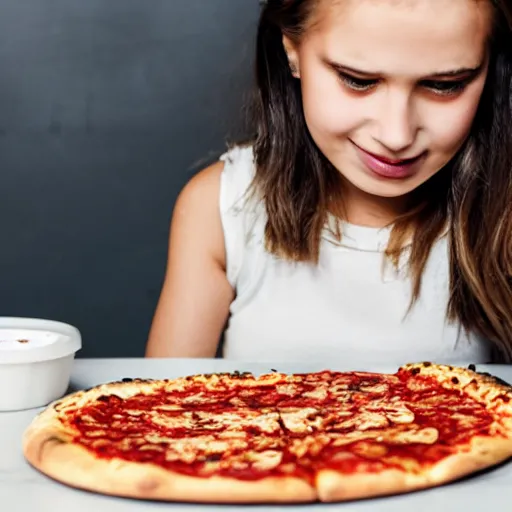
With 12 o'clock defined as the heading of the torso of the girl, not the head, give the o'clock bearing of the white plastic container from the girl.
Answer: The white plastic container is roughly at 1 o'clock from the girl.

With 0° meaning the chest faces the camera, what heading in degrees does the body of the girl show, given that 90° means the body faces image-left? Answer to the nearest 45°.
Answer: approximately 0°

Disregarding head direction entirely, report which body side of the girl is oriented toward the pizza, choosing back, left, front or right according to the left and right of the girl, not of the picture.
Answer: front
